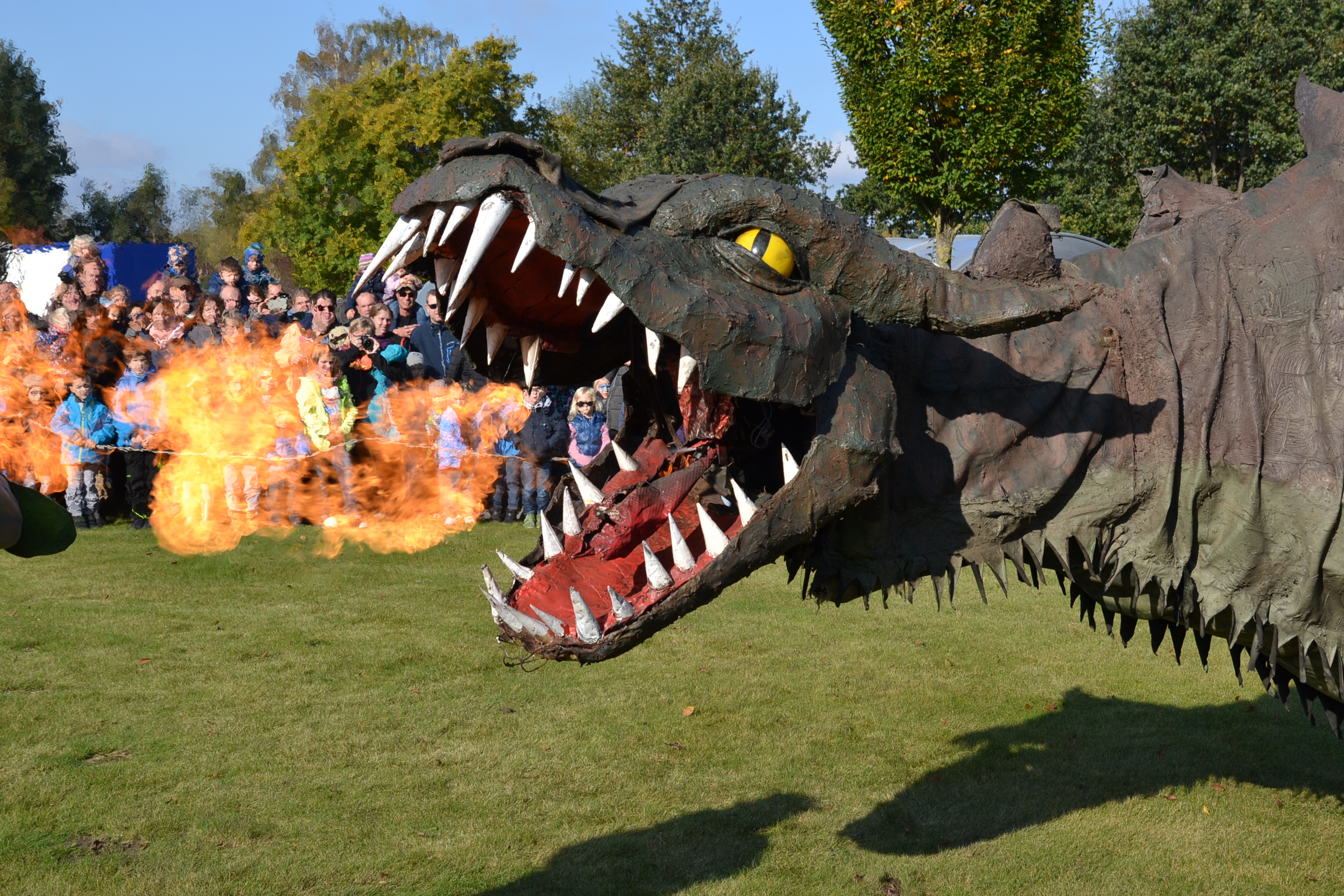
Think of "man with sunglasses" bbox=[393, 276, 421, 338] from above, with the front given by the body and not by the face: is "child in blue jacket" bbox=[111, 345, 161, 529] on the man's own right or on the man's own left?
on the man's own right

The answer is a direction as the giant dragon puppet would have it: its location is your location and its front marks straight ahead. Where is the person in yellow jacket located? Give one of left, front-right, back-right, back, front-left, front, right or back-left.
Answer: front-right

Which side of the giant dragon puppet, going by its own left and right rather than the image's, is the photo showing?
left

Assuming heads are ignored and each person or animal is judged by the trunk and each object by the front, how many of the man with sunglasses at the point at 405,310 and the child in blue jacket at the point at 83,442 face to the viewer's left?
0

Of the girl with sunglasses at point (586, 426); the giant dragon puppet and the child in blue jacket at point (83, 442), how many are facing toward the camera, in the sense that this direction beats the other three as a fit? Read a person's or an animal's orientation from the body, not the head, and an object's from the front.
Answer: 2

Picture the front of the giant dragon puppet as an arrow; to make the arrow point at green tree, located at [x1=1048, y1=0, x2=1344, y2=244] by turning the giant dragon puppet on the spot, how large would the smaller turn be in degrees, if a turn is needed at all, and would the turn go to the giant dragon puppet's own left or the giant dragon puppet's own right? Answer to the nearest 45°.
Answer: approximately 90° to the giant dragon puppet's own right

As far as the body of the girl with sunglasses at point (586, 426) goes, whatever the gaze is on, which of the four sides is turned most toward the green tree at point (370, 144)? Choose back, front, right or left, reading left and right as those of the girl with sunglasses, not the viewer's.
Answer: back

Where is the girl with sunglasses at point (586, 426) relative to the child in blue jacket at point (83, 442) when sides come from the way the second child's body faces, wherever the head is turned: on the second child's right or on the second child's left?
on the second child's left
